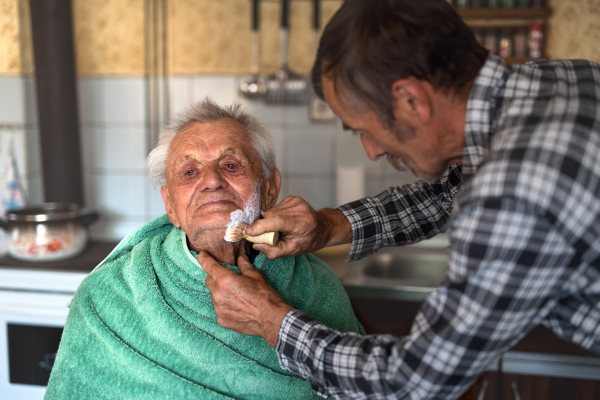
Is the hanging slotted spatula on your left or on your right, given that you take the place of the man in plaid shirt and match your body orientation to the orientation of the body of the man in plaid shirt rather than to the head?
on your right

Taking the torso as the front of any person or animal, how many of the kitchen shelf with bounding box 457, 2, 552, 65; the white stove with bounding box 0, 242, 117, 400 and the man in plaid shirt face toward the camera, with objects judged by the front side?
2

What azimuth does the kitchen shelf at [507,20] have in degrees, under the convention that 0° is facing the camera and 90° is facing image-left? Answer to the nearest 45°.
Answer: approximately 0°

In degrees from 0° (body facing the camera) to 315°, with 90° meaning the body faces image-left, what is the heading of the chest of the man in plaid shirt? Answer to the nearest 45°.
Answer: approximately 90°

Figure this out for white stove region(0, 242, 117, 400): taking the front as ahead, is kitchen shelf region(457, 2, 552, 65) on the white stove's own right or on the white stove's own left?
on the white stove's own left

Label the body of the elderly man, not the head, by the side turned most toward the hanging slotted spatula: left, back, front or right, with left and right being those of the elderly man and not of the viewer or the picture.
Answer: back
